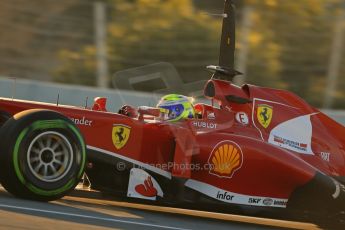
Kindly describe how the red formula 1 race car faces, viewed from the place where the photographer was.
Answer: facing to the left of the viewer
